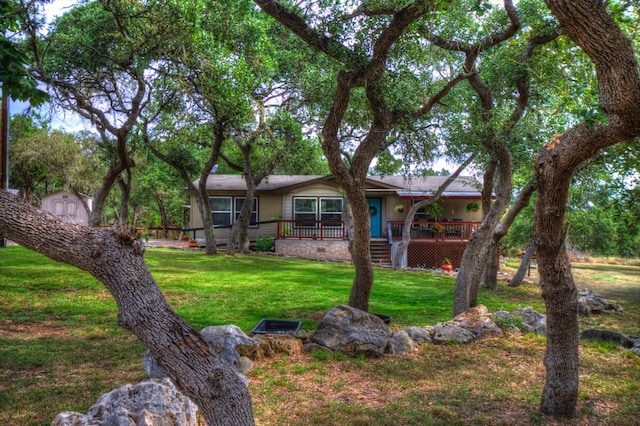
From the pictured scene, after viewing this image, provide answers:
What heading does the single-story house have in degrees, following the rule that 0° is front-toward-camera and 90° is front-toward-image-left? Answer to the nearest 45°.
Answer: approximately 0°

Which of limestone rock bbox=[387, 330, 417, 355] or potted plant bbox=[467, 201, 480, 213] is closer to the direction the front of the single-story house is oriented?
the limestone rock

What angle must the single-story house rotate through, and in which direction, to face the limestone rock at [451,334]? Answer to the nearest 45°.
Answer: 0° — it already faces it

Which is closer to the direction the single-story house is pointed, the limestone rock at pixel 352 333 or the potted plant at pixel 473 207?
the limestone rock

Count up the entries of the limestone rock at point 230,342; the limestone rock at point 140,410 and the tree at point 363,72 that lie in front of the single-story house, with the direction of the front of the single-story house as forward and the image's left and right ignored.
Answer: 3

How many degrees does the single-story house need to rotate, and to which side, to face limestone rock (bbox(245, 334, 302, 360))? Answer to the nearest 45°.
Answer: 0° — it already faces it

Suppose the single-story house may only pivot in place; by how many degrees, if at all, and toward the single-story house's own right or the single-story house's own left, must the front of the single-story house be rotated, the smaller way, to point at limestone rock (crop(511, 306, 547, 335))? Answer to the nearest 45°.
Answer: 0° — it already faces it

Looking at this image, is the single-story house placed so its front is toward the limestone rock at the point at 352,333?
yes

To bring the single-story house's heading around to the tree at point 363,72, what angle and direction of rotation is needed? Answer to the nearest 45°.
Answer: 0° — it already faces it

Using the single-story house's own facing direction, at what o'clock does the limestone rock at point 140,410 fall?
The limestone rock is roughly at 12 o'clock from the single-story house.

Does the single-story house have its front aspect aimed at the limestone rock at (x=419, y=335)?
yes
